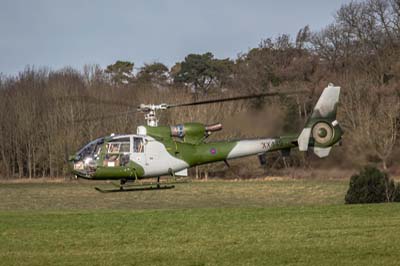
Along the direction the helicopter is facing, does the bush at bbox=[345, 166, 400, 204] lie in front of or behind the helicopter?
behind

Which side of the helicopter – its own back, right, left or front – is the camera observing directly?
left
